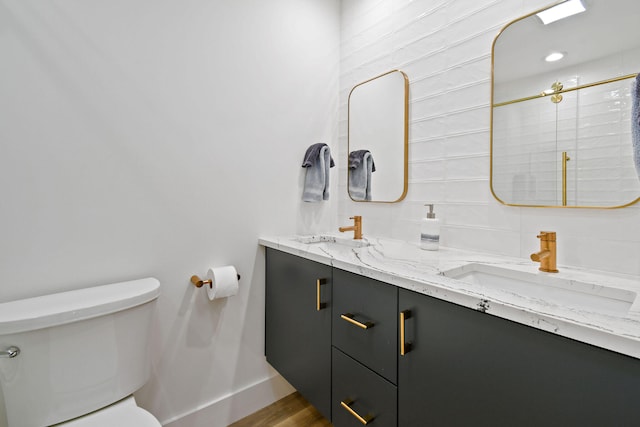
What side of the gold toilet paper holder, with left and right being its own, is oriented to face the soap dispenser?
front

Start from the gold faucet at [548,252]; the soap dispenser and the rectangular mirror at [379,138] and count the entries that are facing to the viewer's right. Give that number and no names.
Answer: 0

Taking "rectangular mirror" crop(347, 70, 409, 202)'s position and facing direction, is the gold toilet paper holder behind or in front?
in front

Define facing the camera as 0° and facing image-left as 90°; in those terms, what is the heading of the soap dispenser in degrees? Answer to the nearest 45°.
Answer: approximately 45°

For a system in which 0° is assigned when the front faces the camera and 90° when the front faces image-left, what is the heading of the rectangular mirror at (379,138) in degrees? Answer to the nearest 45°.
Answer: approximately 45°

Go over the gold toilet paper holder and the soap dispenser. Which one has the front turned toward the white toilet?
the soap dispenser

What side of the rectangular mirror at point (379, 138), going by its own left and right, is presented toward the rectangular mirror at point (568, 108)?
left

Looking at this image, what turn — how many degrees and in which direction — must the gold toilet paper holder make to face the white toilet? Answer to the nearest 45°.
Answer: approximately 90° to its right

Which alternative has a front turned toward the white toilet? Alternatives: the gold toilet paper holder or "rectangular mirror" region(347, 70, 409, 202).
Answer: the rectangular mirror

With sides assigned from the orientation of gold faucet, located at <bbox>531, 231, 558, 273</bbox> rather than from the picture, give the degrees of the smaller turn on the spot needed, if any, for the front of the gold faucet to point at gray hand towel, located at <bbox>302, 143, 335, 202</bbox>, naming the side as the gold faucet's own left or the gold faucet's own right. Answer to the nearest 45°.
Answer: approximately 45° to the gold faucet's own right

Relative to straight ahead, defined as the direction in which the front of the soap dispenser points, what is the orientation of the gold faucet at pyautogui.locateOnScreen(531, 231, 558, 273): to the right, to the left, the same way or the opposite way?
the same way

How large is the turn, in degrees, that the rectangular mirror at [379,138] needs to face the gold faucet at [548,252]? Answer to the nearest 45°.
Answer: approximately 90° to its left

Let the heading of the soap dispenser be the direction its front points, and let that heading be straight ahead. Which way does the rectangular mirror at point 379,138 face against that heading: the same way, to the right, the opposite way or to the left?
the same way

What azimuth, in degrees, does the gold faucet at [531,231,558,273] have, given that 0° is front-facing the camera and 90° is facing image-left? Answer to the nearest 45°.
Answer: approximately 45°
